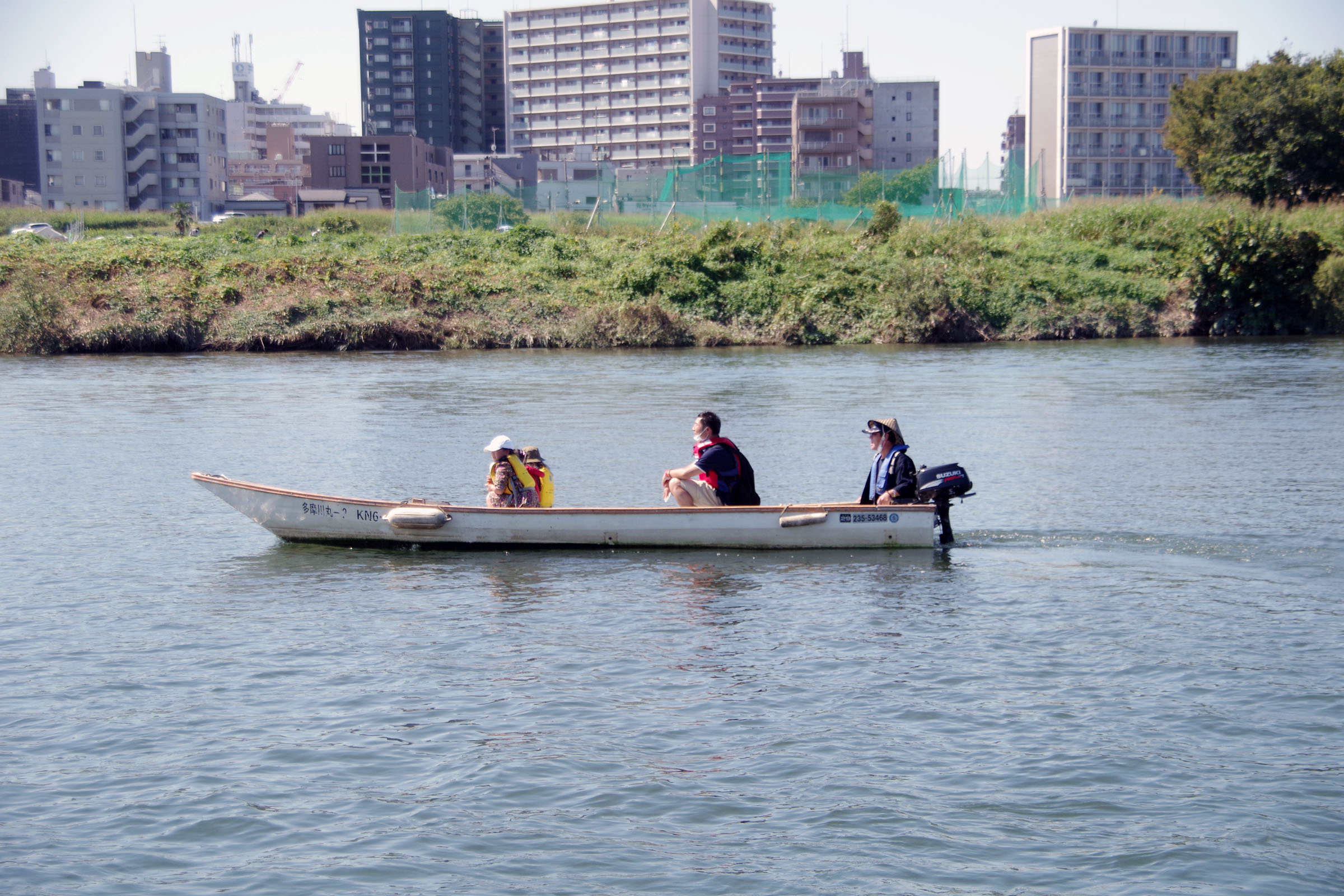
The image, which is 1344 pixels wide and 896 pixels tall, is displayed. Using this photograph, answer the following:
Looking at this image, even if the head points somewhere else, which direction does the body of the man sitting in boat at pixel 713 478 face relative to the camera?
to the viewer's left

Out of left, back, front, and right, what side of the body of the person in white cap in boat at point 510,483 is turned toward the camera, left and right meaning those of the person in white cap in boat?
left

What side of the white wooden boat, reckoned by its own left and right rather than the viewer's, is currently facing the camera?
left

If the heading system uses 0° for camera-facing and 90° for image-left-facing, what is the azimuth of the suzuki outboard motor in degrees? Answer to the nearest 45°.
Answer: approximately 90°

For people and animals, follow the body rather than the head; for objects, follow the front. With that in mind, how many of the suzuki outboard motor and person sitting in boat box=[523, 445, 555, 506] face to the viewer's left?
2

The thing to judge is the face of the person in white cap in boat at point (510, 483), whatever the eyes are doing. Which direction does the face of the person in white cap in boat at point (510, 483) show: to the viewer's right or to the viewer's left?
to the viewer's left

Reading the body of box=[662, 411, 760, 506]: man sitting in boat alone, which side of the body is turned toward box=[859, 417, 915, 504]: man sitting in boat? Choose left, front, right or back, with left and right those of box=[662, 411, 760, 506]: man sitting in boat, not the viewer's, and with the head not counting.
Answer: back

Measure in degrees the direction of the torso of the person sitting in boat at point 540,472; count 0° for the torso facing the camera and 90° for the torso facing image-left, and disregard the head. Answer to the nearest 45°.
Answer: approximately 90°

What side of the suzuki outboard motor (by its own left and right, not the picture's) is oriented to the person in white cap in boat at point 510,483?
front

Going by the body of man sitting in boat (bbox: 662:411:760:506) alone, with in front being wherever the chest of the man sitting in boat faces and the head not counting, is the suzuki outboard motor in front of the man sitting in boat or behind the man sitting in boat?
behind

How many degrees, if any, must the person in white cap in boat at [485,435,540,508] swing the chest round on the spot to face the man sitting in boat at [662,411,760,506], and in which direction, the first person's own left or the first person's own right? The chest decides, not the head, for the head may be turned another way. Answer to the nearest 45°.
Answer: approximately 180°

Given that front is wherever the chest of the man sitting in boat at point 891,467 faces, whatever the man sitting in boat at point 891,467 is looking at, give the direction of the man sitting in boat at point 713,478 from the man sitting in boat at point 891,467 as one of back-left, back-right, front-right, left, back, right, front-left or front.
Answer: front-right

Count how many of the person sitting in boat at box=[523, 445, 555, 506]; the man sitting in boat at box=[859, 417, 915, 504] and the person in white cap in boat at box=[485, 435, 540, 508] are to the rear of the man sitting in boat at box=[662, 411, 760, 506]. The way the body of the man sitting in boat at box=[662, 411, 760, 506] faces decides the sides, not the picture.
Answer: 1
